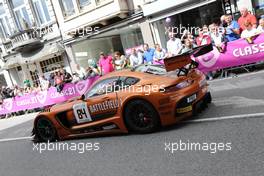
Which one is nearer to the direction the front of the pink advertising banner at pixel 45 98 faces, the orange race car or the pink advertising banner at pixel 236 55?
the orange race car

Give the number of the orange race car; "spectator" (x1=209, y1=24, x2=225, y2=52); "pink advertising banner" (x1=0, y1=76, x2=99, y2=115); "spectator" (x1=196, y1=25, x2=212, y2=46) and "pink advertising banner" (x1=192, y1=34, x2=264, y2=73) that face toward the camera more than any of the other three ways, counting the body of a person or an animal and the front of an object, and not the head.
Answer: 4

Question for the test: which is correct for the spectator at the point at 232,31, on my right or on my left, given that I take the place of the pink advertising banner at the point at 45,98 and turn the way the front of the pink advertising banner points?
on my left

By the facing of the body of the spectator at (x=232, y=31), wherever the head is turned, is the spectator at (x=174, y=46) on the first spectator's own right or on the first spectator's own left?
on the first spectator's own right

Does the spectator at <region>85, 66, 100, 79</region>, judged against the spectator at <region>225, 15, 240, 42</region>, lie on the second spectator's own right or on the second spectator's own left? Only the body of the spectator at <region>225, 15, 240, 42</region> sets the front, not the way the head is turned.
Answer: on the second spectator's own right

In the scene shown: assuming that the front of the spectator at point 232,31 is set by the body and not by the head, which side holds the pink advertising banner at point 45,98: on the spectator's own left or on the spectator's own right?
on the spectator's own right
